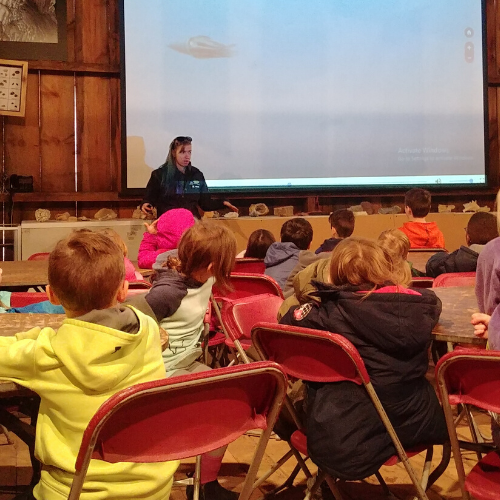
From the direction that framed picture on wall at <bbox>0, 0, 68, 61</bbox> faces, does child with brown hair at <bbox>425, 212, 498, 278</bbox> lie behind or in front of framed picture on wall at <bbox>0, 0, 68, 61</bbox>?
in front

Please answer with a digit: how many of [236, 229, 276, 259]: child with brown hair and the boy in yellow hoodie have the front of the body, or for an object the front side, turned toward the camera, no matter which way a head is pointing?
0

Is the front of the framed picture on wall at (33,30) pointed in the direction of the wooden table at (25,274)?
yes

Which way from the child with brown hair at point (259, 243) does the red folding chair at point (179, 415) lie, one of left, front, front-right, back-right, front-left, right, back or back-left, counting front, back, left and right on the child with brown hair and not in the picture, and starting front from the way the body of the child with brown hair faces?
back

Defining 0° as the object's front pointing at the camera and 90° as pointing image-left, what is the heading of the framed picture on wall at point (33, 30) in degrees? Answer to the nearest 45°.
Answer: approximately 0°

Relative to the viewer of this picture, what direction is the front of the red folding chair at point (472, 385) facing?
facing away from the viewer and to the right of the viewer

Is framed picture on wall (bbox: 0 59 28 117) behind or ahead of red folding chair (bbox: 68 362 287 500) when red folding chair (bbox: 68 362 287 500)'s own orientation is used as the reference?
ahead

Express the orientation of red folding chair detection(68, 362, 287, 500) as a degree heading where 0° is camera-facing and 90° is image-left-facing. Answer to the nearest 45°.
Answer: approximately 135°

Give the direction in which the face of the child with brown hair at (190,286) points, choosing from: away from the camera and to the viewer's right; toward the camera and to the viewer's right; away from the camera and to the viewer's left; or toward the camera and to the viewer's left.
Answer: away from the camera and to the viewer's right

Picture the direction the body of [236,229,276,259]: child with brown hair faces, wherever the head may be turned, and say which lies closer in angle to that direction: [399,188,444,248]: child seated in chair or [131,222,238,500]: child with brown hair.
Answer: the child seated in chair

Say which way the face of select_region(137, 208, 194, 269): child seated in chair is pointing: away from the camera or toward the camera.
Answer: away from the camera

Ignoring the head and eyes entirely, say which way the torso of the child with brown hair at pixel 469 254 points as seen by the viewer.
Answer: away from the camera
